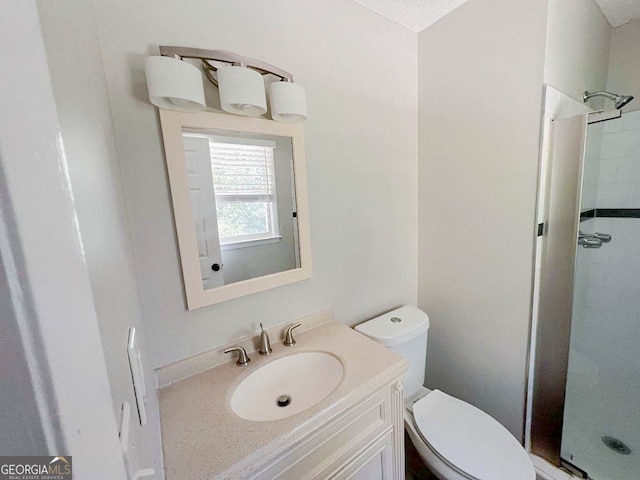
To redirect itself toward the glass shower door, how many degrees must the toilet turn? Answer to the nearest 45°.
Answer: approximately 90° to its left

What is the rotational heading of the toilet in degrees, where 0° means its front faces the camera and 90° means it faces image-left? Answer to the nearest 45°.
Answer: approximately 315°

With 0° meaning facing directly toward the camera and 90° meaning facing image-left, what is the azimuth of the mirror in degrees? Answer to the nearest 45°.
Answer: approximately 315°

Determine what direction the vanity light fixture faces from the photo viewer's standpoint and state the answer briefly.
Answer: facing the viewer and to the right of the viewer
